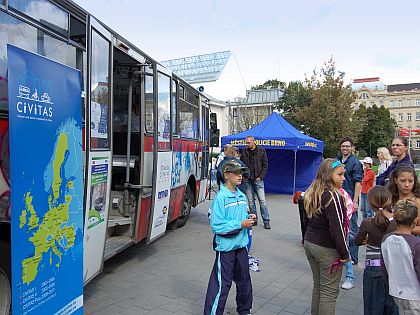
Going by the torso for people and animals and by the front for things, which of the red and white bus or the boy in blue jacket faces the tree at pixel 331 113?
the red and white bus

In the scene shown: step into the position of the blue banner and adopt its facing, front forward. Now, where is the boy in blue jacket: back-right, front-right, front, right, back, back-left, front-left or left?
front-left

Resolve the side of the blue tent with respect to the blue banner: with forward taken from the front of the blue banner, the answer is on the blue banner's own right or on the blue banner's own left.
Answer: on the blue banner's own left

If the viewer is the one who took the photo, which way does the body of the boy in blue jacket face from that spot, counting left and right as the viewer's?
facing the viewer and to the right of the viewer

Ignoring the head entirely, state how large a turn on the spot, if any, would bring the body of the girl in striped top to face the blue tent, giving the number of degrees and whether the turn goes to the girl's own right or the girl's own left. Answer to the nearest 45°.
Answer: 0° — they already face it

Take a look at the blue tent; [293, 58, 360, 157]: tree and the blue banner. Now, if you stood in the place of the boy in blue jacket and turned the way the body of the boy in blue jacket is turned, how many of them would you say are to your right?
1

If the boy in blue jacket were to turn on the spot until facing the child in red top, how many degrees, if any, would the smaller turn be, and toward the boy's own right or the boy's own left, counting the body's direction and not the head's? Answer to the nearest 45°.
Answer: approximately 90° to the boy's own left

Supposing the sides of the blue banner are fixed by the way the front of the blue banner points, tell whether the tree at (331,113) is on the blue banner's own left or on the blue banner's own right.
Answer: on the blue banner's own left

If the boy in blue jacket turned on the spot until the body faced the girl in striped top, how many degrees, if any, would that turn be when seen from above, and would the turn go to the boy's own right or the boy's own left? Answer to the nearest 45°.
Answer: approximately 45° to the boy's own left

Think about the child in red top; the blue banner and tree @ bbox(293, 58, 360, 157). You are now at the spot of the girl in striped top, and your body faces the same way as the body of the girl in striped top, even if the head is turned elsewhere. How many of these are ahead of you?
2

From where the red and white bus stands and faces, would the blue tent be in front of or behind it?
in front

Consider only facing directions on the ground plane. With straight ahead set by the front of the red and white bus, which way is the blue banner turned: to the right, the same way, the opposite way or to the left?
to the right

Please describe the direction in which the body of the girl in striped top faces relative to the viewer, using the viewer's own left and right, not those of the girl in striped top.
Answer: facing away from the viewer

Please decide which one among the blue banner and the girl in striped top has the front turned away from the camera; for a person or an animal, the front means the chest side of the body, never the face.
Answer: the girl in striped top

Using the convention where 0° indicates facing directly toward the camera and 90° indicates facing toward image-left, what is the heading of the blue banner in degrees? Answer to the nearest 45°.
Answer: approximately 315°

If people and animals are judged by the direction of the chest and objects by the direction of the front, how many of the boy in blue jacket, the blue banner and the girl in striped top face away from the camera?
1

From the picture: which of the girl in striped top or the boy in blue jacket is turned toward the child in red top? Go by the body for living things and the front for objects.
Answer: the girl in striped top
